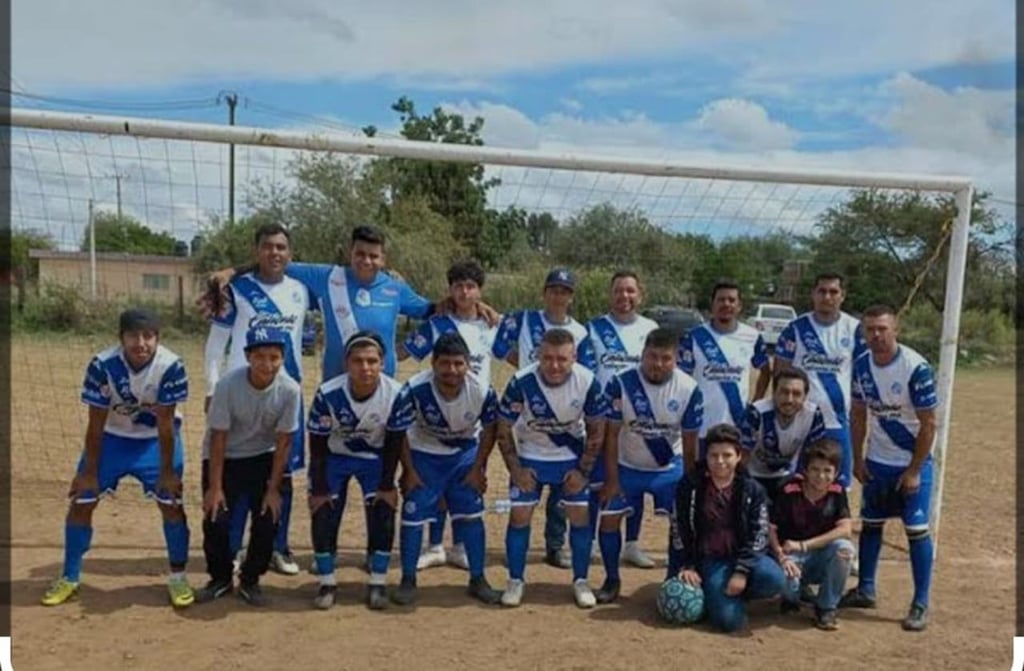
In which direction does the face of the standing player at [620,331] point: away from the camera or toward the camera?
toward the camera

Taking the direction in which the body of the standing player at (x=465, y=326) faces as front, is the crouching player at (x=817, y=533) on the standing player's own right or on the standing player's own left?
on the standing player's own left

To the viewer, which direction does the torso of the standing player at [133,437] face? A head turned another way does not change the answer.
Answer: toward the camera

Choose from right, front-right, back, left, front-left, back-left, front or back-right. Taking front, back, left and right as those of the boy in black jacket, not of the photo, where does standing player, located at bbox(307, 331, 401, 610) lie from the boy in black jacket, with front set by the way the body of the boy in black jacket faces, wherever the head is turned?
right

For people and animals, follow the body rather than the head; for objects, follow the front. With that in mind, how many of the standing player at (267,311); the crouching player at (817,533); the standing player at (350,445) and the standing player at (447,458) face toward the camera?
4

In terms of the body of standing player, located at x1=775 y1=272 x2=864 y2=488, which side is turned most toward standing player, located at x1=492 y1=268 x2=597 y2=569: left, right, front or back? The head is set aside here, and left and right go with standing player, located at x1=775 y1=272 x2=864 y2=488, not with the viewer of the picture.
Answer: right

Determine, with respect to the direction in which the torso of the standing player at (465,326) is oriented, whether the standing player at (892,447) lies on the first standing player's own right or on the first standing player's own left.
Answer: on the first standing player's own left

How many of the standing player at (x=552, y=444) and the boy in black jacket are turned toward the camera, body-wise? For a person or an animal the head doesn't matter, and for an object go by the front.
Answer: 2

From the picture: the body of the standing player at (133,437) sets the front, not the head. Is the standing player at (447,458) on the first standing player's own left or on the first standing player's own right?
on the first standing player's own left

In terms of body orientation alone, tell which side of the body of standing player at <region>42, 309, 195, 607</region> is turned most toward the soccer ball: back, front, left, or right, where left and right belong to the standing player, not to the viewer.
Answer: left

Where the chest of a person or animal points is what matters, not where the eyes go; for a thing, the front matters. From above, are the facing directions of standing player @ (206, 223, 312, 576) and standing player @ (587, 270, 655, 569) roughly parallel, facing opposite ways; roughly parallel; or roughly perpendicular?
roughly parallel

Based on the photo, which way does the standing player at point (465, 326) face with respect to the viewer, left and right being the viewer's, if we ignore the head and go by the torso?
facing the viewer

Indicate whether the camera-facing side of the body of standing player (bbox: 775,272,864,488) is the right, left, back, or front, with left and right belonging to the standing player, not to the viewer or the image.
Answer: front

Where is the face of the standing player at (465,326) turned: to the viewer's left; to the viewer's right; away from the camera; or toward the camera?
toward the camera

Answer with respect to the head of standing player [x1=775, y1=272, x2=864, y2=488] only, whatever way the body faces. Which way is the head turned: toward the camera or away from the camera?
toward the camera

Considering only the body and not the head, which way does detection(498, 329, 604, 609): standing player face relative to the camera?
toward the camera
